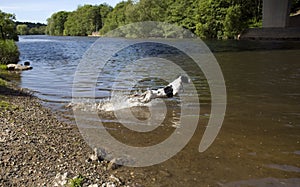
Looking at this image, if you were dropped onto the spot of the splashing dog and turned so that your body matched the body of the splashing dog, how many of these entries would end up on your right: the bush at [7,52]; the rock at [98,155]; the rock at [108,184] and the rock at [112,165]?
3

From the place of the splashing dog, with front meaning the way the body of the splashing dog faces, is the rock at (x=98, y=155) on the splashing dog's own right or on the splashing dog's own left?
on the splashing dog's own right

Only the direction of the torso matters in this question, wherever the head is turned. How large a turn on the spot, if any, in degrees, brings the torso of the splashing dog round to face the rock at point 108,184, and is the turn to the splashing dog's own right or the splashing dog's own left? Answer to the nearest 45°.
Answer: approximately 90° to the splashing dog's own right

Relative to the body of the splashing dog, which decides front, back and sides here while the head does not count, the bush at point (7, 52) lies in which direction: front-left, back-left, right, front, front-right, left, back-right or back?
back-left

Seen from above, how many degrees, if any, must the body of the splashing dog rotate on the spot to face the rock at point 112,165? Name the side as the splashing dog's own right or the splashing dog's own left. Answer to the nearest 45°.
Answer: approximately 90° to the splashing dog's own right

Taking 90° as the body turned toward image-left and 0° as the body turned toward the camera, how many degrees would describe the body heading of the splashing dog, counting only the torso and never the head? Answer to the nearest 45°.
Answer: approximately 270°
